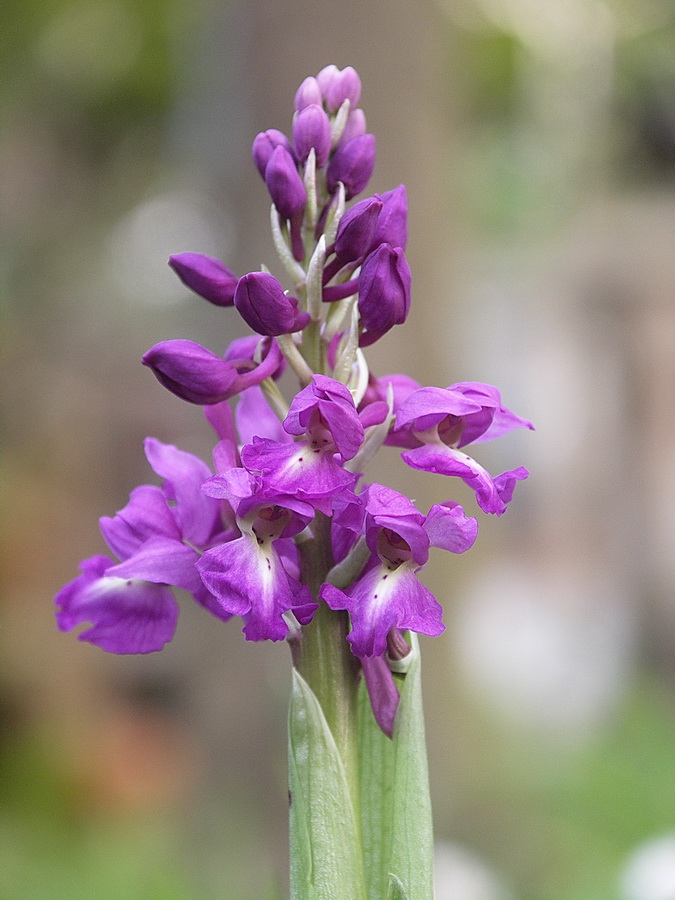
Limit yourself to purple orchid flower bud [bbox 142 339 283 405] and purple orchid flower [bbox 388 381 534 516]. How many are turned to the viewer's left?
1

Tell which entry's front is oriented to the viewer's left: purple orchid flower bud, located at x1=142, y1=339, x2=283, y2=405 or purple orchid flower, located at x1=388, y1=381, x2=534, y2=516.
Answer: purple orchid flower bud, located at x1=142, y1=339, x2=283, y2=405

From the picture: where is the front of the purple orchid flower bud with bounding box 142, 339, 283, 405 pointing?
to the viewer's left
